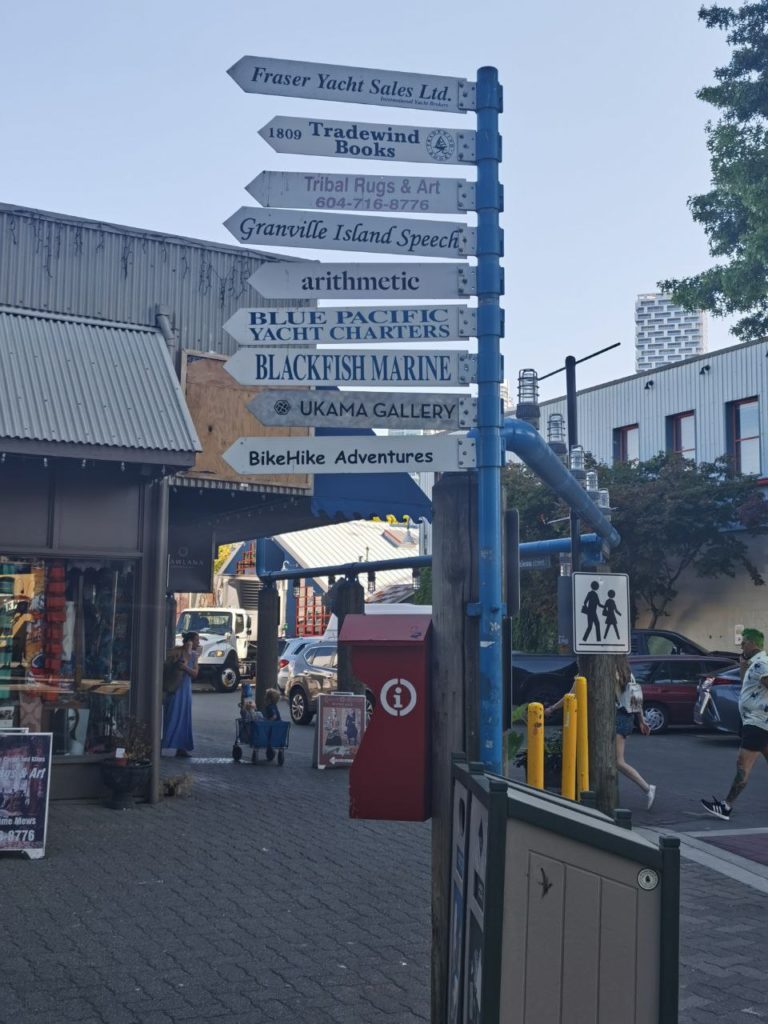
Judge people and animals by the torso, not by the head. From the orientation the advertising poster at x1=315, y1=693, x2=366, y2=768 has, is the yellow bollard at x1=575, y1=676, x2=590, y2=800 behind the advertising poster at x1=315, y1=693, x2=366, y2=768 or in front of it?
in front

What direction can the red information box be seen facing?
toward the camera

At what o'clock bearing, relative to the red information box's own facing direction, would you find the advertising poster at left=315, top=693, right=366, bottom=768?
The advertising poster is roughly at 6 o'clock from the red information box.

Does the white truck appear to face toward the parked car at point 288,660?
no

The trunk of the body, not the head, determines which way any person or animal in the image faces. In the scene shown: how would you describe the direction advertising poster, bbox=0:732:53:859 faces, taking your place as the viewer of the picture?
facing the viewer

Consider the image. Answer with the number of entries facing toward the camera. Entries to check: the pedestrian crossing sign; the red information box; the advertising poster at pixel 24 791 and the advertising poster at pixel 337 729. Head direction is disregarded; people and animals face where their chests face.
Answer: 4

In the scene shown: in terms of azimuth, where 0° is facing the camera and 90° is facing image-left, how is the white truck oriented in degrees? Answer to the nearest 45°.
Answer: approximately 45°

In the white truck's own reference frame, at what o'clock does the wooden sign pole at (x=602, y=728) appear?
The wooden sign pole is roughly at 10 o'clock from the white truck.

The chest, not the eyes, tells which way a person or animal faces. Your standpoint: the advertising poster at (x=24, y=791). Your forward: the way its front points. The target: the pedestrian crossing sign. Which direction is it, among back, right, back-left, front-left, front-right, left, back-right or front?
left

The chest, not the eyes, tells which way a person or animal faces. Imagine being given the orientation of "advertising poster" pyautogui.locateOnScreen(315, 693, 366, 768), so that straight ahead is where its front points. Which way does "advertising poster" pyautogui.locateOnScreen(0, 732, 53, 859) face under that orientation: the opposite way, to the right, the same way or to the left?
the same way

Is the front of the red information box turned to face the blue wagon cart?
no

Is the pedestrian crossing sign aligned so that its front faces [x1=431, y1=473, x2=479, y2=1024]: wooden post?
yes

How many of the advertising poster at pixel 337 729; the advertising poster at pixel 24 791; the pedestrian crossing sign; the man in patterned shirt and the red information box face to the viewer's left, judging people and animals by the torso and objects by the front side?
1

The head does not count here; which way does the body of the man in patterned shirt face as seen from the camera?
to the viewer's left

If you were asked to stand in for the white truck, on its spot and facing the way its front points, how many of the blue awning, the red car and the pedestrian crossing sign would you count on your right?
0
